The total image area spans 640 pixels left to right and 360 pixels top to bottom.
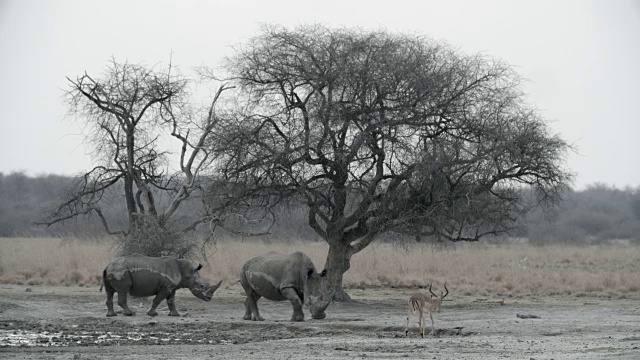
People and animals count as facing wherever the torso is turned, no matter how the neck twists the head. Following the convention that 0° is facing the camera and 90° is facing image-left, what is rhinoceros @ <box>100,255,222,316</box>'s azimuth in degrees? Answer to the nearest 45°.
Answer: approximately 270°

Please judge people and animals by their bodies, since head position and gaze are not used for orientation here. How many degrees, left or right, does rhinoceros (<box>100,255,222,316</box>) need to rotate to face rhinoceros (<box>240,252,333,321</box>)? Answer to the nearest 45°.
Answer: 0° — it already faces it

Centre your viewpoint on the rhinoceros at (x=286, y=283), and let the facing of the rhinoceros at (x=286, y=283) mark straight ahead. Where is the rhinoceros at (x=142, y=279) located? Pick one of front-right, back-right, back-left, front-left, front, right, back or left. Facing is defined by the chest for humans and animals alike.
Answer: back-right
